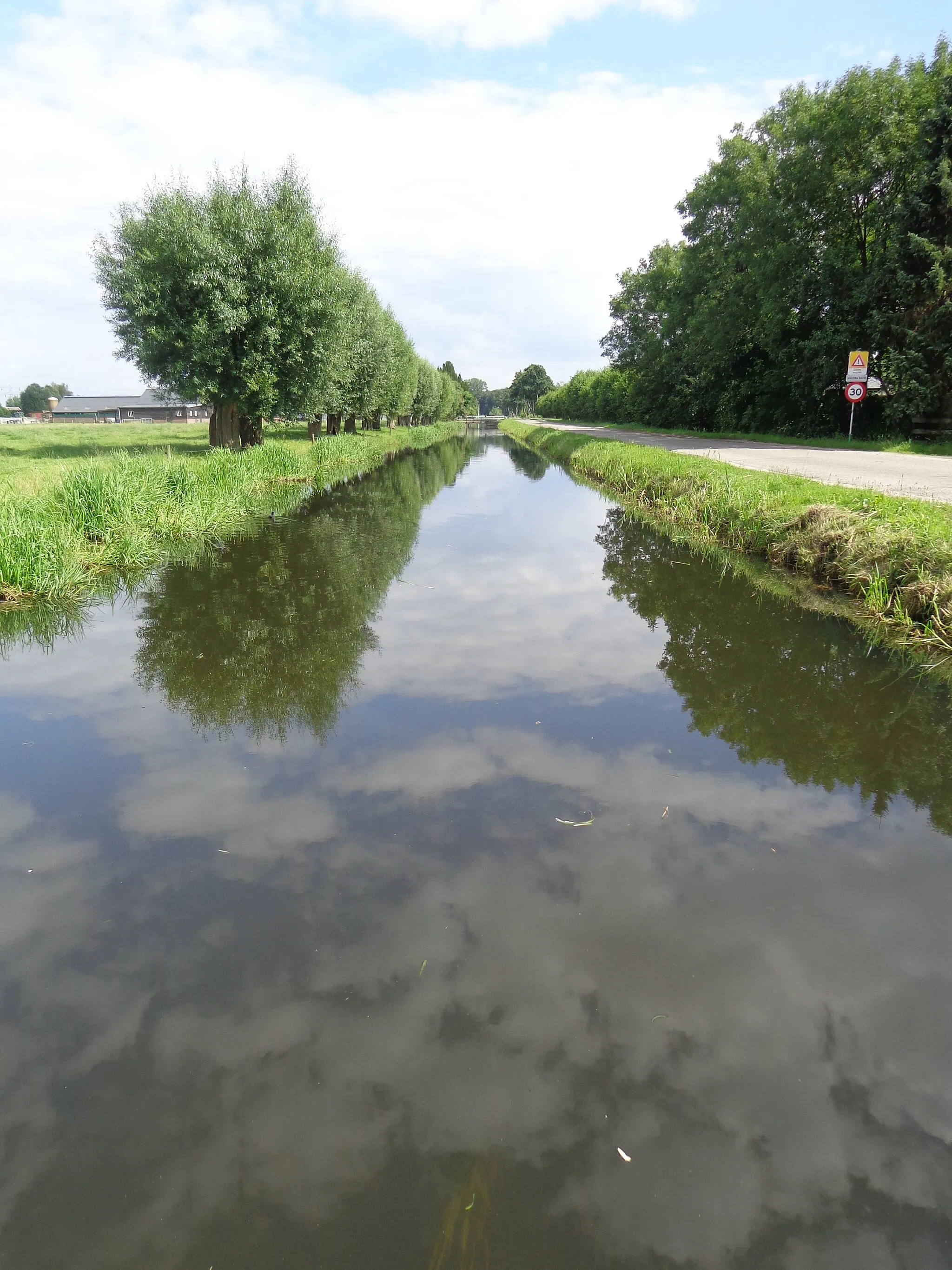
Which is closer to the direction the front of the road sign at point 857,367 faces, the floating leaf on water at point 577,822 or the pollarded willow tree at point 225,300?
the floating leaf on water

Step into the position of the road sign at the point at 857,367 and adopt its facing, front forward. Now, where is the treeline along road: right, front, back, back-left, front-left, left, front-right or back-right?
back

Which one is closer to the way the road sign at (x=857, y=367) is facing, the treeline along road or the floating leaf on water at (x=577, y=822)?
the floating leaf on water

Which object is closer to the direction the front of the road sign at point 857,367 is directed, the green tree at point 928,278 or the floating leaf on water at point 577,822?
the floating leaf on water

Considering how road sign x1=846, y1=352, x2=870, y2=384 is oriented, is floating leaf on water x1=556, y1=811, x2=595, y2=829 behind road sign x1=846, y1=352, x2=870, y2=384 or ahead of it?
ahead

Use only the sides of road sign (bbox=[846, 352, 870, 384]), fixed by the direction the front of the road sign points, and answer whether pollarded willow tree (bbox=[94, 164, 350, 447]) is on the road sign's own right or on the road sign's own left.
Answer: on the road sign's own right

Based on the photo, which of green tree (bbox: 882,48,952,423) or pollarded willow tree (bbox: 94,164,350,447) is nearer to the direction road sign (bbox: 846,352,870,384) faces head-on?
the pollarded willow tree

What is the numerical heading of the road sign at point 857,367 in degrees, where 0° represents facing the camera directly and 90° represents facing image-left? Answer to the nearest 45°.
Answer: approximately 0°
